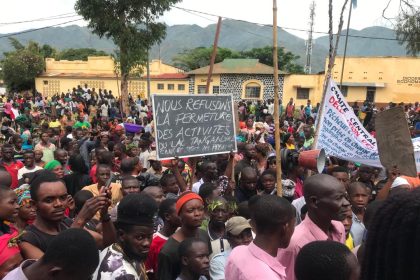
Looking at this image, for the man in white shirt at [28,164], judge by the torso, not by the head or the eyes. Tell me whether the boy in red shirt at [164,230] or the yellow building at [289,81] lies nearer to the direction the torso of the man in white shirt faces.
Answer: the boy in red shirt

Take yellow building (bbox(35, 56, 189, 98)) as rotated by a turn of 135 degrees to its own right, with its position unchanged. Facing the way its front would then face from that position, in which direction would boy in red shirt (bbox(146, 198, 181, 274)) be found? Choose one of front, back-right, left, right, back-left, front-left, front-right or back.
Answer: back-left

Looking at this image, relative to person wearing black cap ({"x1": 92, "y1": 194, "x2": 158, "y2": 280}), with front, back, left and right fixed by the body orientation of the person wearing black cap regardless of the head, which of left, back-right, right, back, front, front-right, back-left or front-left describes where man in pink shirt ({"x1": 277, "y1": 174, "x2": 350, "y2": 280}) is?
front-left

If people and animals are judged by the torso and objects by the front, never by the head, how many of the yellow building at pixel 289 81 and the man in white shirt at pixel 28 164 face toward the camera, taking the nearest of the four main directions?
2

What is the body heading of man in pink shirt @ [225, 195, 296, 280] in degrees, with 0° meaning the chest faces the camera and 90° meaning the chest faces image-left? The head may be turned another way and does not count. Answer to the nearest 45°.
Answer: approximately 225°

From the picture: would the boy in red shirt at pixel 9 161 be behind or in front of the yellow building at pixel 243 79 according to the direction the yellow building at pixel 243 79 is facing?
in front

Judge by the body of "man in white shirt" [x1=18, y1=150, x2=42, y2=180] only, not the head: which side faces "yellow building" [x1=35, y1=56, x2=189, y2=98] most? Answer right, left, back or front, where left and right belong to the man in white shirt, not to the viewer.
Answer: back

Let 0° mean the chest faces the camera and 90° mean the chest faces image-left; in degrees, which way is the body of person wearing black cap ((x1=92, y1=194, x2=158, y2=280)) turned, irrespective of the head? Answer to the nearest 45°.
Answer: approximately 315°

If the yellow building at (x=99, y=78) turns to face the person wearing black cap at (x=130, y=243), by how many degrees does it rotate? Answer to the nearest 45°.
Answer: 0° — it already faces them

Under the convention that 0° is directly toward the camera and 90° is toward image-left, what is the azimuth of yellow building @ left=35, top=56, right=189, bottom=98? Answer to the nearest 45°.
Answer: approximately 0°

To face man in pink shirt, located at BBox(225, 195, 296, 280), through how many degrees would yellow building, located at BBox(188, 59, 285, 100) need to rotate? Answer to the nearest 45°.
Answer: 0° — it already faces them
